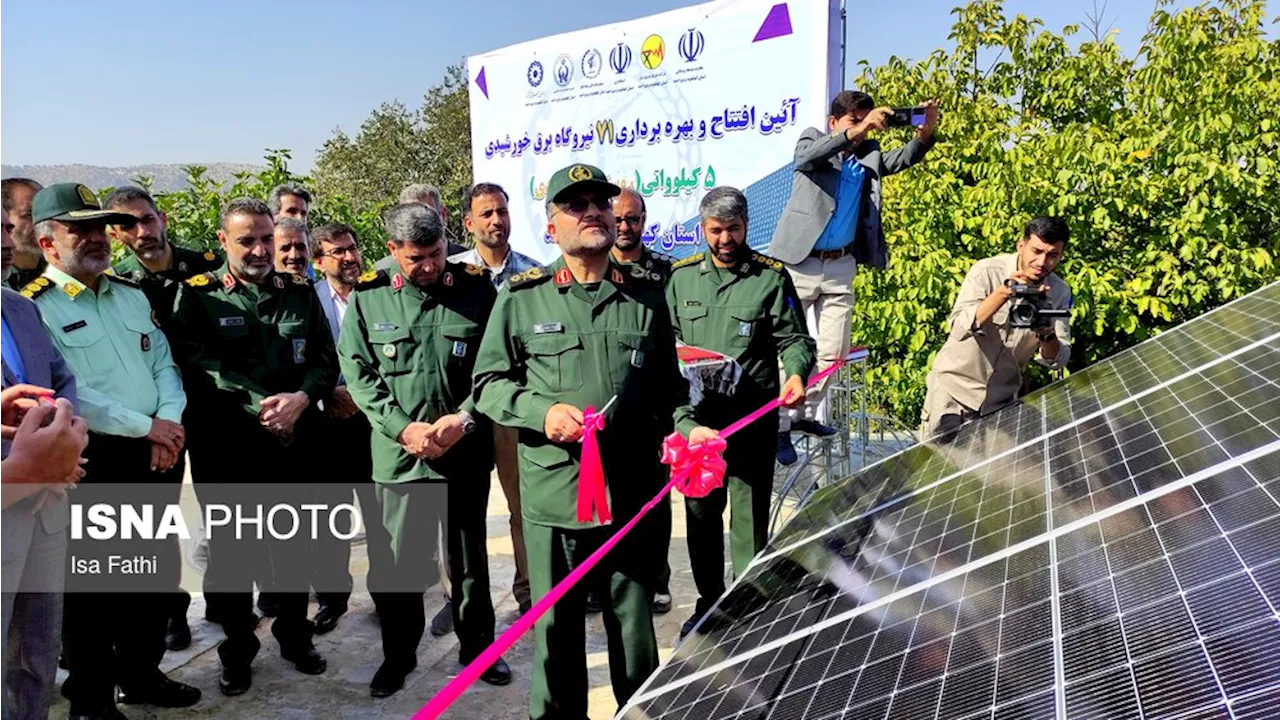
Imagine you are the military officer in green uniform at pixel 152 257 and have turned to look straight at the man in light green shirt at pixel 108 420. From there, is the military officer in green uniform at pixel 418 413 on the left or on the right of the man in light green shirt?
left

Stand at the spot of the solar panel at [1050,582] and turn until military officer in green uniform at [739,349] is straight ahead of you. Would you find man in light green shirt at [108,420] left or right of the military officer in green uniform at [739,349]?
left

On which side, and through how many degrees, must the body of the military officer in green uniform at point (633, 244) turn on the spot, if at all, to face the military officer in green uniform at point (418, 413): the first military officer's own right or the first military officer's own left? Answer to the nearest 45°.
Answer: approximately 45° to the first military officer's own right

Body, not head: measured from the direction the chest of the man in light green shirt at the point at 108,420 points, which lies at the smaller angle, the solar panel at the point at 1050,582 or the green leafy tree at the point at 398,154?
the solar panel

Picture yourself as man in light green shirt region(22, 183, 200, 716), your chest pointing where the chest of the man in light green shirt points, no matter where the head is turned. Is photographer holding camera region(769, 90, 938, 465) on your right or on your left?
on your left

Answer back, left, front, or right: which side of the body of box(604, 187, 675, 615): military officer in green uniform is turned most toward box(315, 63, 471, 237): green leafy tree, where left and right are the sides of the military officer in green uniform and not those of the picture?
back

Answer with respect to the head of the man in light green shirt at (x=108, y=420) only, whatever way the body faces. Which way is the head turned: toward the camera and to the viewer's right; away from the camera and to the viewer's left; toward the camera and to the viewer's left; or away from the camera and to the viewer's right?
toward the camera and to the viewer's right
